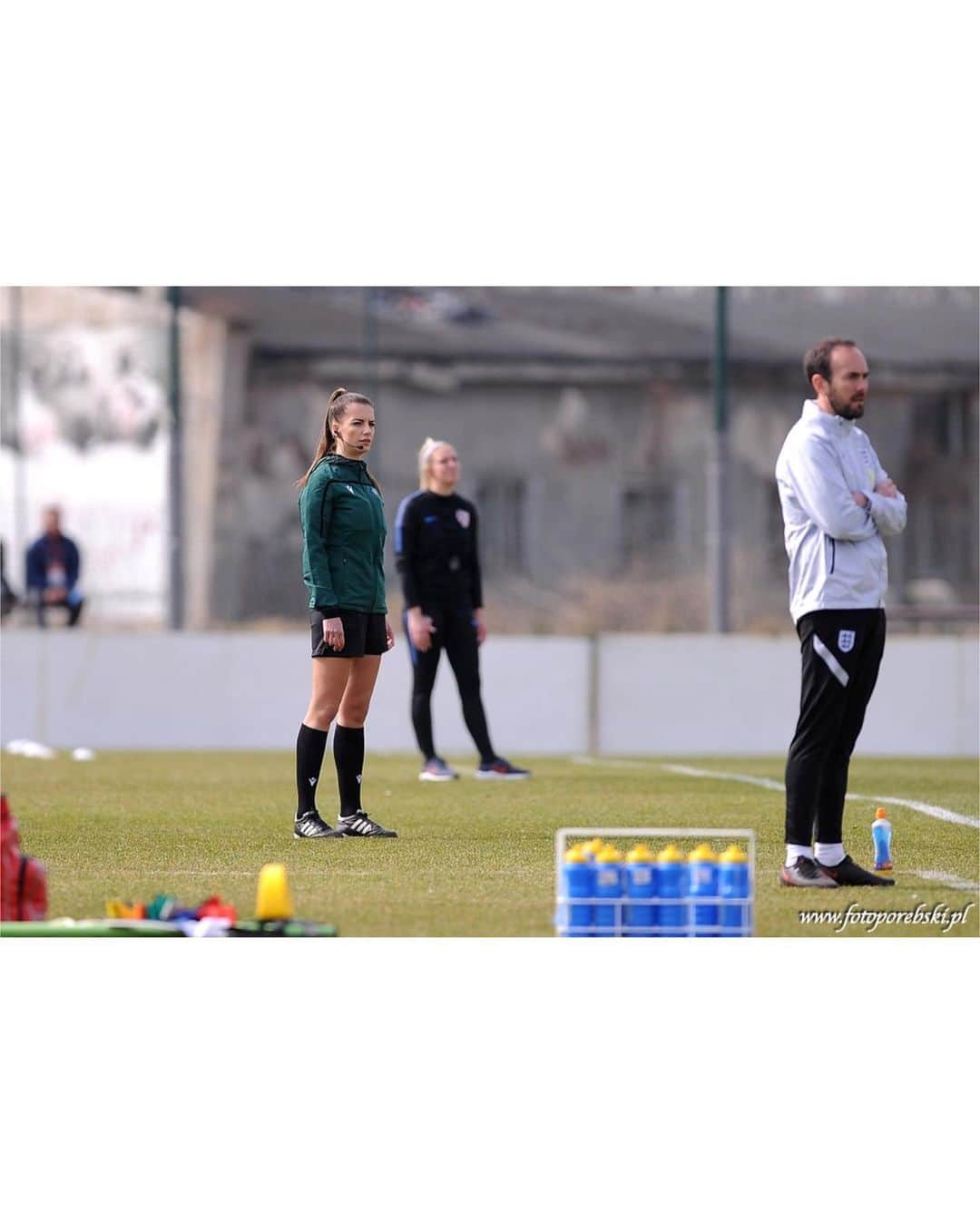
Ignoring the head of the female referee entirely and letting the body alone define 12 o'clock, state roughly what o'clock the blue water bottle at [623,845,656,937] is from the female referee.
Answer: The blue water bottle is roughly at 1 o'clock from the female referee.

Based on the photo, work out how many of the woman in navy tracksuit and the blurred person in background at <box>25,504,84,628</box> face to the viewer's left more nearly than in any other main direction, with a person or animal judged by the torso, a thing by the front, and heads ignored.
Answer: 0

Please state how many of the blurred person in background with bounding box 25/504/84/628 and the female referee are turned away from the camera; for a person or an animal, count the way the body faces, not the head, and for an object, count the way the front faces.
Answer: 0

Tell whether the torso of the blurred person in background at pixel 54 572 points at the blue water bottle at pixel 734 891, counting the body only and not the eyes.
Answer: yes

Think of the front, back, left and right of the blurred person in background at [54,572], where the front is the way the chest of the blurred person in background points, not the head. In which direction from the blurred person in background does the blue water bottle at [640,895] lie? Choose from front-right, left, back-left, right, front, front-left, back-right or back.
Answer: front

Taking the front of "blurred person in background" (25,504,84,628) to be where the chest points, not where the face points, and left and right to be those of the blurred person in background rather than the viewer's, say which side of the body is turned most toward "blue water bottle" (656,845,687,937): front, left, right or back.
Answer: front

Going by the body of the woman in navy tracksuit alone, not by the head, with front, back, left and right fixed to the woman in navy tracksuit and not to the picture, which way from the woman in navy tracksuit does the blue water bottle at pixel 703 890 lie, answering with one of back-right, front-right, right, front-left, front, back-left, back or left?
front-right

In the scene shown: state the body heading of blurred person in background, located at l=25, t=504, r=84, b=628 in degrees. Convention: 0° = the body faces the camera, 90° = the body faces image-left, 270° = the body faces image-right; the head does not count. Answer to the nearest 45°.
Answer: approximately 0°

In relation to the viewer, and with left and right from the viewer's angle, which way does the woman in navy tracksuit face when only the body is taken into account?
facing the viewer and to the right of the viewer

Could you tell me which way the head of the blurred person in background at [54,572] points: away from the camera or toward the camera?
toward the camera

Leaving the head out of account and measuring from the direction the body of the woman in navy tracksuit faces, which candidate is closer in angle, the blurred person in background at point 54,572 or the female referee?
the female referee

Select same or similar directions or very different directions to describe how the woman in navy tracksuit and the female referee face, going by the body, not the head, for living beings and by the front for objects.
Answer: same or similar directions

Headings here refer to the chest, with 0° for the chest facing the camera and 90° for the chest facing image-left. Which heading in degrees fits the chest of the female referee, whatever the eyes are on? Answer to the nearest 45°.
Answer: approximately 315°

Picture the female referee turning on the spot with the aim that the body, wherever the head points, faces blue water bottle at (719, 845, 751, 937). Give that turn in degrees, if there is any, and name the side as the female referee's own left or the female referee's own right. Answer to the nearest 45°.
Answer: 0° — they already face it
